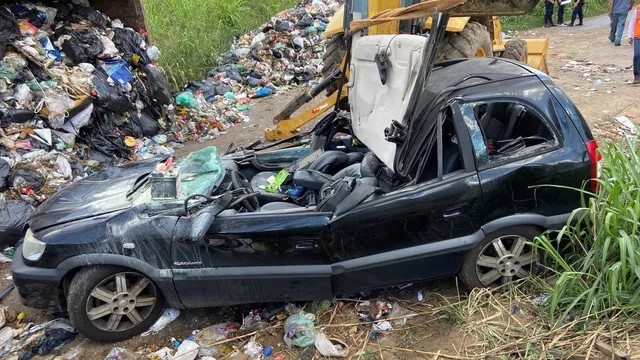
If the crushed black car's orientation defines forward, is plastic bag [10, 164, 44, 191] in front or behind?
in front

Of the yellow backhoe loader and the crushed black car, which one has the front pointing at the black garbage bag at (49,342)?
the crushed black car

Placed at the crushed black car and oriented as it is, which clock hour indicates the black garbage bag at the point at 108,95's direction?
The black garbage bag is roughly at 2 o'clock from the crushed black car.

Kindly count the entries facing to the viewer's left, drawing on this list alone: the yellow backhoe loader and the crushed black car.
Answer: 1

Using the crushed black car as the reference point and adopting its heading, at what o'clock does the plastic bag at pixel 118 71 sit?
The plastic bag is roughly at 2 o'clock from the crushed black car.

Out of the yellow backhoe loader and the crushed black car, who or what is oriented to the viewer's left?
the crushed black car

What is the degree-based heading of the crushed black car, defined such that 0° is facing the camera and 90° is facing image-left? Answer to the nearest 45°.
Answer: approximately 90°

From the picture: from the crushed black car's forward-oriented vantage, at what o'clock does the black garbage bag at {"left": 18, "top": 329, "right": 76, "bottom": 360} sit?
The black garbage bag is roughly at 12 o'clock from the crushed black car.
